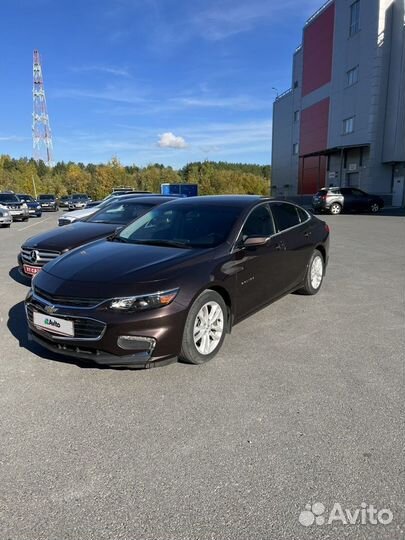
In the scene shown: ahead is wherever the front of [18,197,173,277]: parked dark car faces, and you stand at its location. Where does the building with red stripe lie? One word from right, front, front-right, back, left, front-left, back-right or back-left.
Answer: back

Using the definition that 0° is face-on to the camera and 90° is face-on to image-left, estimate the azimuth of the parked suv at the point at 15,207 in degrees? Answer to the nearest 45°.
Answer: approximately 315°

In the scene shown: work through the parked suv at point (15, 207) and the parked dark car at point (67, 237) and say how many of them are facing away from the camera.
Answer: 0

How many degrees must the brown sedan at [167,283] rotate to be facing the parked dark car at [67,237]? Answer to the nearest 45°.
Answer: approximately 90° to its right

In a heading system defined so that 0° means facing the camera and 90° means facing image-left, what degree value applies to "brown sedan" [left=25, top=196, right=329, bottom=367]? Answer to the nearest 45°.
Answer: approximately 45°

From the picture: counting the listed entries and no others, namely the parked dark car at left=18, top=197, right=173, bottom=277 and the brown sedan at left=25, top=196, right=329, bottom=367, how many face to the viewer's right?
0

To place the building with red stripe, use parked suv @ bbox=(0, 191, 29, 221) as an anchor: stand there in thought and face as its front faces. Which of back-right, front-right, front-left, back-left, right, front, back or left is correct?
front-left

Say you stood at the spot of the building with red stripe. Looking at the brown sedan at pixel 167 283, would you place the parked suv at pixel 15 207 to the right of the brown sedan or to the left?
right

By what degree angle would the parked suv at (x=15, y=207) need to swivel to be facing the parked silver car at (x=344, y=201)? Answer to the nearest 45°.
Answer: approximately 45° to its left

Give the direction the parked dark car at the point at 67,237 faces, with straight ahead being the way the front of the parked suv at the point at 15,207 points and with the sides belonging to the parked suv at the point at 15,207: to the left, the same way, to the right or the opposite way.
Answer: to the right

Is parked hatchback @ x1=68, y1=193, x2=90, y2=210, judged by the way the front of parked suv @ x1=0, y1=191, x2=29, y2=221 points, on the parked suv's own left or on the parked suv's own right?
on the parked suv's own left

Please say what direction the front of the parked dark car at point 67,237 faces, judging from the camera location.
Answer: facing the viewer and to the left of the viewer

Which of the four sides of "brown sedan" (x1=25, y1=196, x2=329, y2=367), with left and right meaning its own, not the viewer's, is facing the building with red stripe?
back

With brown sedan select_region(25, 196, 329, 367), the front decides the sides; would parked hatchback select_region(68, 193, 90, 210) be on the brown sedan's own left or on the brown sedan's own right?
on the brown sedan's own right
